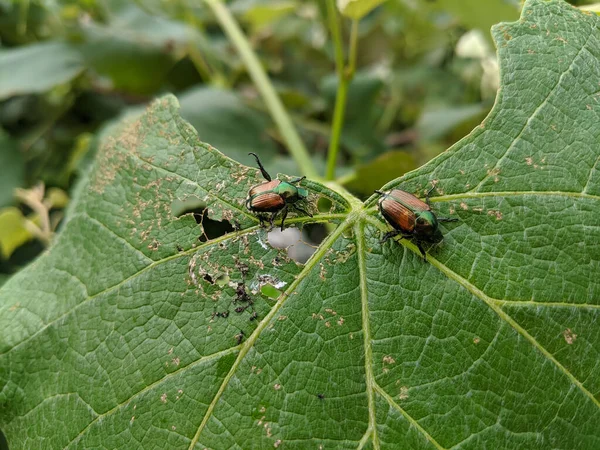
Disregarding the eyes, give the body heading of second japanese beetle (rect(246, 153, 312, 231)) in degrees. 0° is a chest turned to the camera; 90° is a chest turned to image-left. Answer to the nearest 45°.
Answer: approximately 270°

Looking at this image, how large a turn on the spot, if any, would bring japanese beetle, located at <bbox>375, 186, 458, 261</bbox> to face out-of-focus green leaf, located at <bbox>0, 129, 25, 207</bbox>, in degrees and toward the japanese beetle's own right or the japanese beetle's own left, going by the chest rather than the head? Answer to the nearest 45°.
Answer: approximately 180°

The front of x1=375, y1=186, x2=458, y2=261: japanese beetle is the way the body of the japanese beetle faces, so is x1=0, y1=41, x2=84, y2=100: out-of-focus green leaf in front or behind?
behind

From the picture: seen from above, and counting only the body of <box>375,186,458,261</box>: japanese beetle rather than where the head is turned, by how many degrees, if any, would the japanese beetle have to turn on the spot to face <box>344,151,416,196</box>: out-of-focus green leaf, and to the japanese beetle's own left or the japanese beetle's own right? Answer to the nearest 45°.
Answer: approximately 135° to the japanese beetle's own left

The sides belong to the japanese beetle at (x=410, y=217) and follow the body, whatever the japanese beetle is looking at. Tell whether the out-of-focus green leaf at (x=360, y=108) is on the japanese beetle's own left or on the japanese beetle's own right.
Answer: on the japanese beetle's own left

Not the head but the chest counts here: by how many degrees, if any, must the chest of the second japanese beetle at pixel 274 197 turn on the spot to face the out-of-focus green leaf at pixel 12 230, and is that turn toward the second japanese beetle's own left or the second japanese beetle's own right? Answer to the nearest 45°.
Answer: approximately 135° to the second japanese beetle's own left

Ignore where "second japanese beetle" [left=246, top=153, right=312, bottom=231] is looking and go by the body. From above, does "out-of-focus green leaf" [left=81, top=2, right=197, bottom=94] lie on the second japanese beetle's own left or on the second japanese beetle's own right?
on the second japanese beetle's own left

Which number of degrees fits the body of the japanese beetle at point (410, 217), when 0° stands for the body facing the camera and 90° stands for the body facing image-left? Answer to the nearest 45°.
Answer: approximately 315°

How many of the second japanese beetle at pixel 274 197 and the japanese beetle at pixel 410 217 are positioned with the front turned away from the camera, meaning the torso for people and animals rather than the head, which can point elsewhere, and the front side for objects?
0
